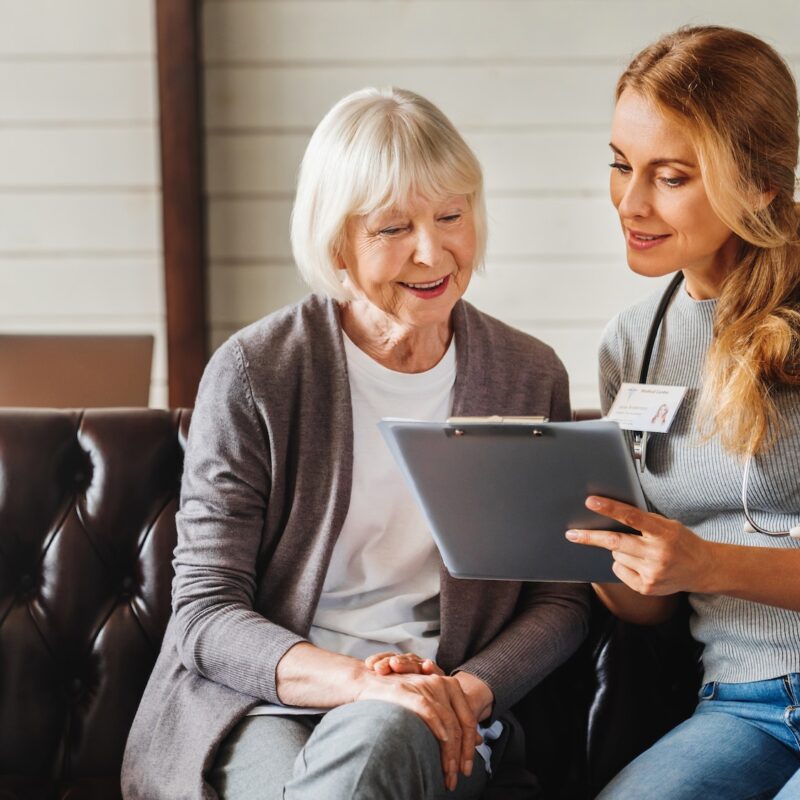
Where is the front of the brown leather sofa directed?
toward the camera

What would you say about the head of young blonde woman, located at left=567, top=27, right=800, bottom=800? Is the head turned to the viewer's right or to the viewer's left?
to the viewer's left

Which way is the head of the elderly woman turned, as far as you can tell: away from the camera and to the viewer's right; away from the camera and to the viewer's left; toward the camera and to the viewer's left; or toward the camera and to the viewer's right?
toward the camera and to the viewer's right

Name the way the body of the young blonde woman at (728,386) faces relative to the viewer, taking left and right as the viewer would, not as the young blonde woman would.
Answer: facing the viewer and to the left of the viewer

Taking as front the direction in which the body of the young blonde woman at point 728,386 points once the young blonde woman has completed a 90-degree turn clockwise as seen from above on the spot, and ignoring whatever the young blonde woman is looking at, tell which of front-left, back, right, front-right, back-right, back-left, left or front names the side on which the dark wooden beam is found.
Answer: front

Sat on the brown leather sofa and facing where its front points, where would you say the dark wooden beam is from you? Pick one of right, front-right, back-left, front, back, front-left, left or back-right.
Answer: back
